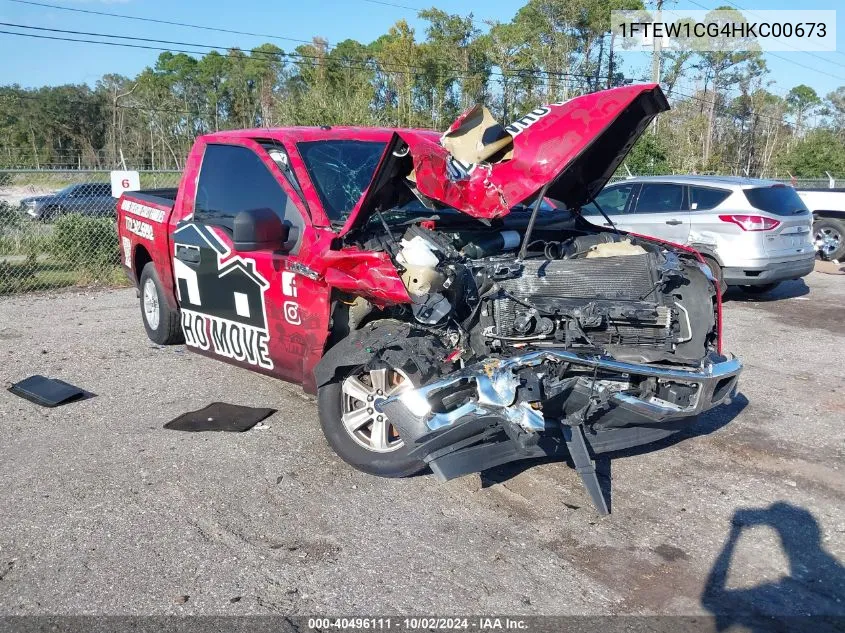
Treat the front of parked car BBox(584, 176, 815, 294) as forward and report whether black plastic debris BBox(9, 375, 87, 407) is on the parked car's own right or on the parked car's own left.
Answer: on the parked car's own left

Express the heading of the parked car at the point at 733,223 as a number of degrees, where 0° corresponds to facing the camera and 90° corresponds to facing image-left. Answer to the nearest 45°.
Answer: approximately 135°

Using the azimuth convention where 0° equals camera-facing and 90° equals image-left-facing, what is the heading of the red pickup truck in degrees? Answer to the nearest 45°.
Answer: approximately 315°

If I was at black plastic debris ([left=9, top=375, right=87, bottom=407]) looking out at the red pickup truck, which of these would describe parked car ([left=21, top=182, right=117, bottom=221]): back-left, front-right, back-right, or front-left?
back-left

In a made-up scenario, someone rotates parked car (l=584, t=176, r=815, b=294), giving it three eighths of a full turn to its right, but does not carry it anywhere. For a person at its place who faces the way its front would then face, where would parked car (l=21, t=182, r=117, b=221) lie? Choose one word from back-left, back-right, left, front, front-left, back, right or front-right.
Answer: back

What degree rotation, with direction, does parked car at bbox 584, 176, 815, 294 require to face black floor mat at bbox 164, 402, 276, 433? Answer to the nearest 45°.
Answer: approximately 90° to its left

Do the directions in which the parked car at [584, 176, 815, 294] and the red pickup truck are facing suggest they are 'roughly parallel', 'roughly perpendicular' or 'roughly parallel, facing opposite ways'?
roughly parallel, facing opposite ways

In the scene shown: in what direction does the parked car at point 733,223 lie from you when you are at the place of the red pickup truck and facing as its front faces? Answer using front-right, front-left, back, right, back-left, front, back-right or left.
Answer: left

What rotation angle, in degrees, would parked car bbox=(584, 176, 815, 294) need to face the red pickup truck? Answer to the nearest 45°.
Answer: approximately 135° to its left
